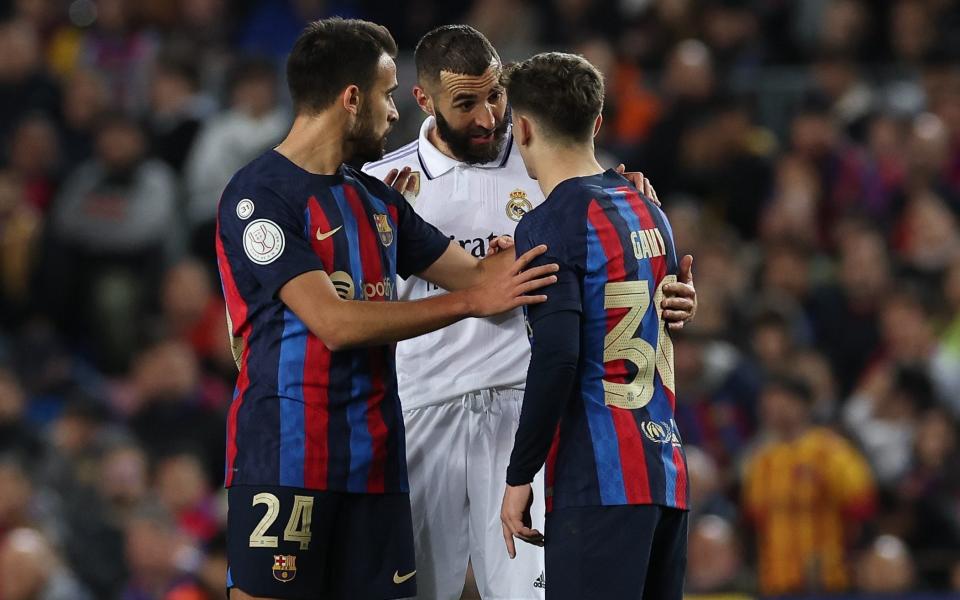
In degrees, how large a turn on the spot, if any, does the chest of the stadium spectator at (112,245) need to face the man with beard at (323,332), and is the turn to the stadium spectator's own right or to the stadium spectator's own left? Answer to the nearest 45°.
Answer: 0° — they already face them

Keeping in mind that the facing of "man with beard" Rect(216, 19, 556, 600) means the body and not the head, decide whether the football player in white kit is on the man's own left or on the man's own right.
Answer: on the man's own left

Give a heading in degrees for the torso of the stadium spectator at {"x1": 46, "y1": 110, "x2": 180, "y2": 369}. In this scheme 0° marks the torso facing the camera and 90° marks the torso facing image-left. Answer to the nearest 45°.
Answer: approximately 0°

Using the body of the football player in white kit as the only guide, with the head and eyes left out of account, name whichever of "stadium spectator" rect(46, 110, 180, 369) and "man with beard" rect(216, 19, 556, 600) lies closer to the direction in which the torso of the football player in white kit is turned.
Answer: the man with beard

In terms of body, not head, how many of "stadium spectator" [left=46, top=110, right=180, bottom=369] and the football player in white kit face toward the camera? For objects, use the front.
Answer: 2

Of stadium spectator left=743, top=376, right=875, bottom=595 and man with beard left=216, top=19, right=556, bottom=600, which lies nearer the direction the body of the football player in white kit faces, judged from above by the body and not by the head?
the man with beard

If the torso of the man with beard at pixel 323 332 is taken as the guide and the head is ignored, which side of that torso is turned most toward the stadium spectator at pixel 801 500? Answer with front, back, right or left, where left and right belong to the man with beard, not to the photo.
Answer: left

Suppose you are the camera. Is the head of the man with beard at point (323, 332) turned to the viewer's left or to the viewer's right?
to the viewer's right
